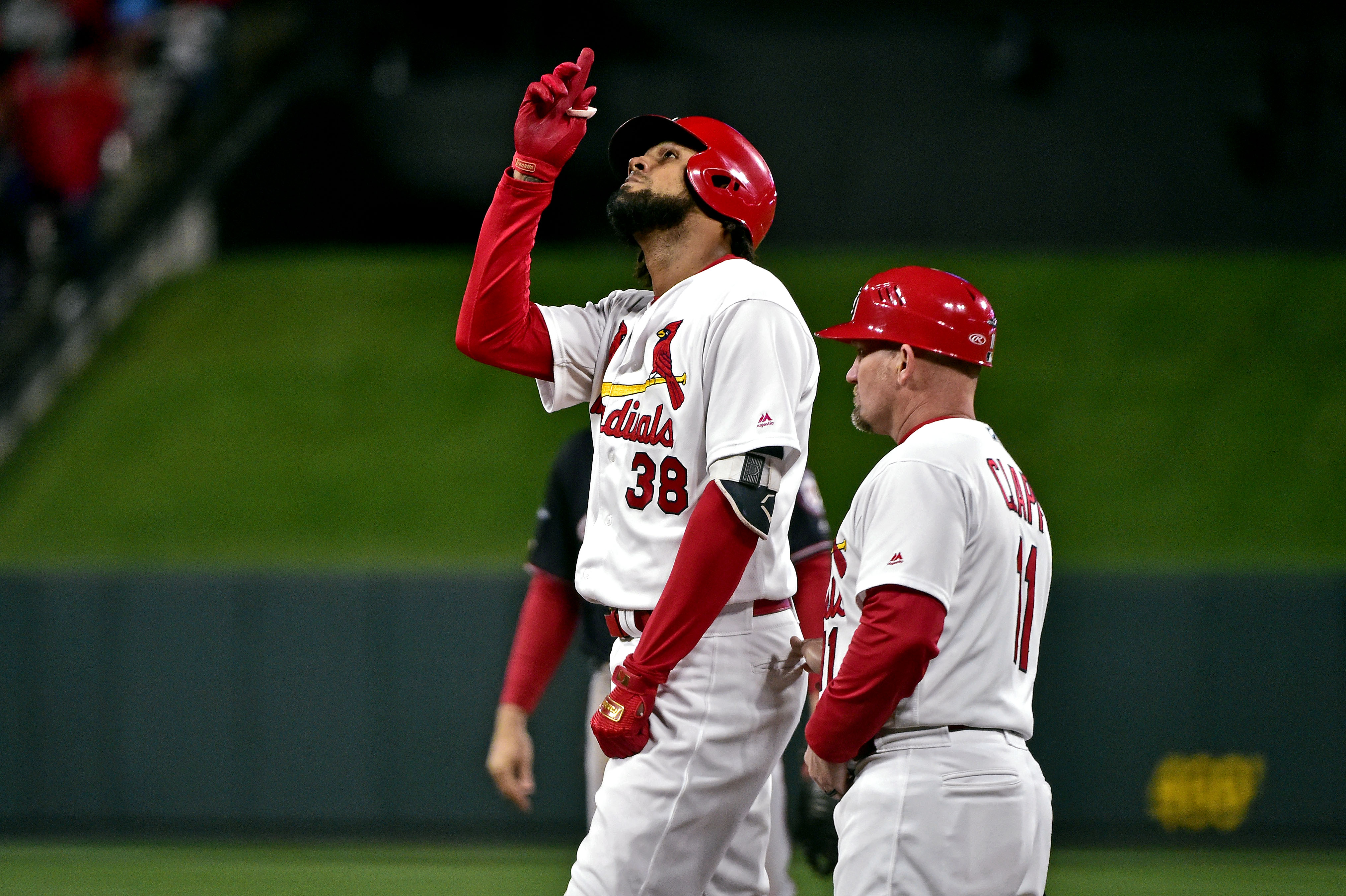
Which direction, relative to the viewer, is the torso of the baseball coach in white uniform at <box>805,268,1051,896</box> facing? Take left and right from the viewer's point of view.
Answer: facing to the left of the viewer

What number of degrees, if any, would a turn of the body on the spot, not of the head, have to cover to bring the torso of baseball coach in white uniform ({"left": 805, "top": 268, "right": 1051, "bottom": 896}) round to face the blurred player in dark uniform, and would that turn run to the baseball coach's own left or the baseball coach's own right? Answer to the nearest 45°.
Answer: approximately 45° to the baseball coach's own right

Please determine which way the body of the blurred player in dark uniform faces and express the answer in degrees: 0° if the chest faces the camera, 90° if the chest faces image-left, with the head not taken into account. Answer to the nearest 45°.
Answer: approximately 0°

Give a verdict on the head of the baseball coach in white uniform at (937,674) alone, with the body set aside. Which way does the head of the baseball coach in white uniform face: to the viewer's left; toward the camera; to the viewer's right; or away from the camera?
to the viewer's left

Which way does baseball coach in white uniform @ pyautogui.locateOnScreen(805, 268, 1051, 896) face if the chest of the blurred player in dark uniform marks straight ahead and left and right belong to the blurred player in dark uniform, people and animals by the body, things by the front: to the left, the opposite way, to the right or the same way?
to the right

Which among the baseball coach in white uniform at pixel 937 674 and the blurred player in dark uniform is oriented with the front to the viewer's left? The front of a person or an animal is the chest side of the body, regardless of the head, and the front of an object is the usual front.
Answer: the baseball coach in white uniform

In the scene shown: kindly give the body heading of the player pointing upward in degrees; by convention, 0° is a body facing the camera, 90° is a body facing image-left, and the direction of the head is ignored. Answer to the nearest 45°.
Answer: approximately 45°

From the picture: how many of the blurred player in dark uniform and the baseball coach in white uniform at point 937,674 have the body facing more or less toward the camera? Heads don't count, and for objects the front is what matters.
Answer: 1
